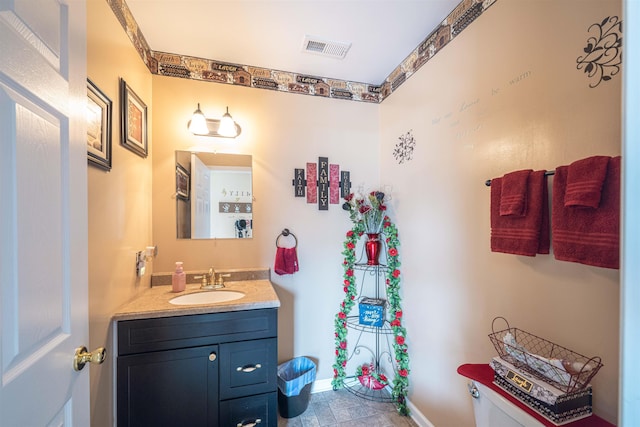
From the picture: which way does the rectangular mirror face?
toward the camera

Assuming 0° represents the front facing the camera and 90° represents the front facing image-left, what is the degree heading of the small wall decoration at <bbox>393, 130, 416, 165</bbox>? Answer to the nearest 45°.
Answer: approximately 45°

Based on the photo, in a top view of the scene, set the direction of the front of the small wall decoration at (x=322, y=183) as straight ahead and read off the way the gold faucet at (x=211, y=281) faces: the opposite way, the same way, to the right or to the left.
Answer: the same way

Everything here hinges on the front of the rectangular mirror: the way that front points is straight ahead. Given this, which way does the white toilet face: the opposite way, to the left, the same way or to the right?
to the right

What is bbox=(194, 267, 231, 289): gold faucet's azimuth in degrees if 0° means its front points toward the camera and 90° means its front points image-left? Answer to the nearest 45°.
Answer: approximately 0°

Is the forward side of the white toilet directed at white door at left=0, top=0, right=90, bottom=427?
yes

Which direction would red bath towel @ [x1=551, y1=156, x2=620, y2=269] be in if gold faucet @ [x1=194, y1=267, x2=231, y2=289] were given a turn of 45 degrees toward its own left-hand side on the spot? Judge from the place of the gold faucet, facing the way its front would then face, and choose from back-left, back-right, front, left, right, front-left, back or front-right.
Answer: front

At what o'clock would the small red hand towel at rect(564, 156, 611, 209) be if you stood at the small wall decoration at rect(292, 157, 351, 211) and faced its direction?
The small red hand towel is roughly at 11 o'clock from the small wall decoration.

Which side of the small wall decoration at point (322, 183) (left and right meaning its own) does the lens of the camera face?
front

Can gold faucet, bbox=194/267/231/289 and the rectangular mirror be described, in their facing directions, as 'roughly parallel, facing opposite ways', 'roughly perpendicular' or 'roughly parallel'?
roughly parallel

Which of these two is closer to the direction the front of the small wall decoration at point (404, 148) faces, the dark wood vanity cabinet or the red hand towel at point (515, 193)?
the dark wood vanity cabinet

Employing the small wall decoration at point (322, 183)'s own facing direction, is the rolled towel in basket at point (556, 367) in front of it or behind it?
in front

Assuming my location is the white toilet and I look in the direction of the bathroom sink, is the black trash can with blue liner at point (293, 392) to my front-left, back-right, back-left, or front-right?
front-right

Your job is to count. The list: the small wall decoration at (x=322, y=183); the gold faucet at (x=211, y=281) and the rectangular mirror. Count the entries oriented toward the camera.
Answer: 3

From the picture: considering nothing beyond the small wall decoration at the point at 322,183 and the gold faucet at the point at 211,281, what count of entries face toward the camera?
2

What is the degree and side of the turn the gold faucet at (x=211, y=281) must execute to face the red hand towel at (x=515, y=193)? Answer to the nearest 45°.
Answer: approximately 45° to its left
